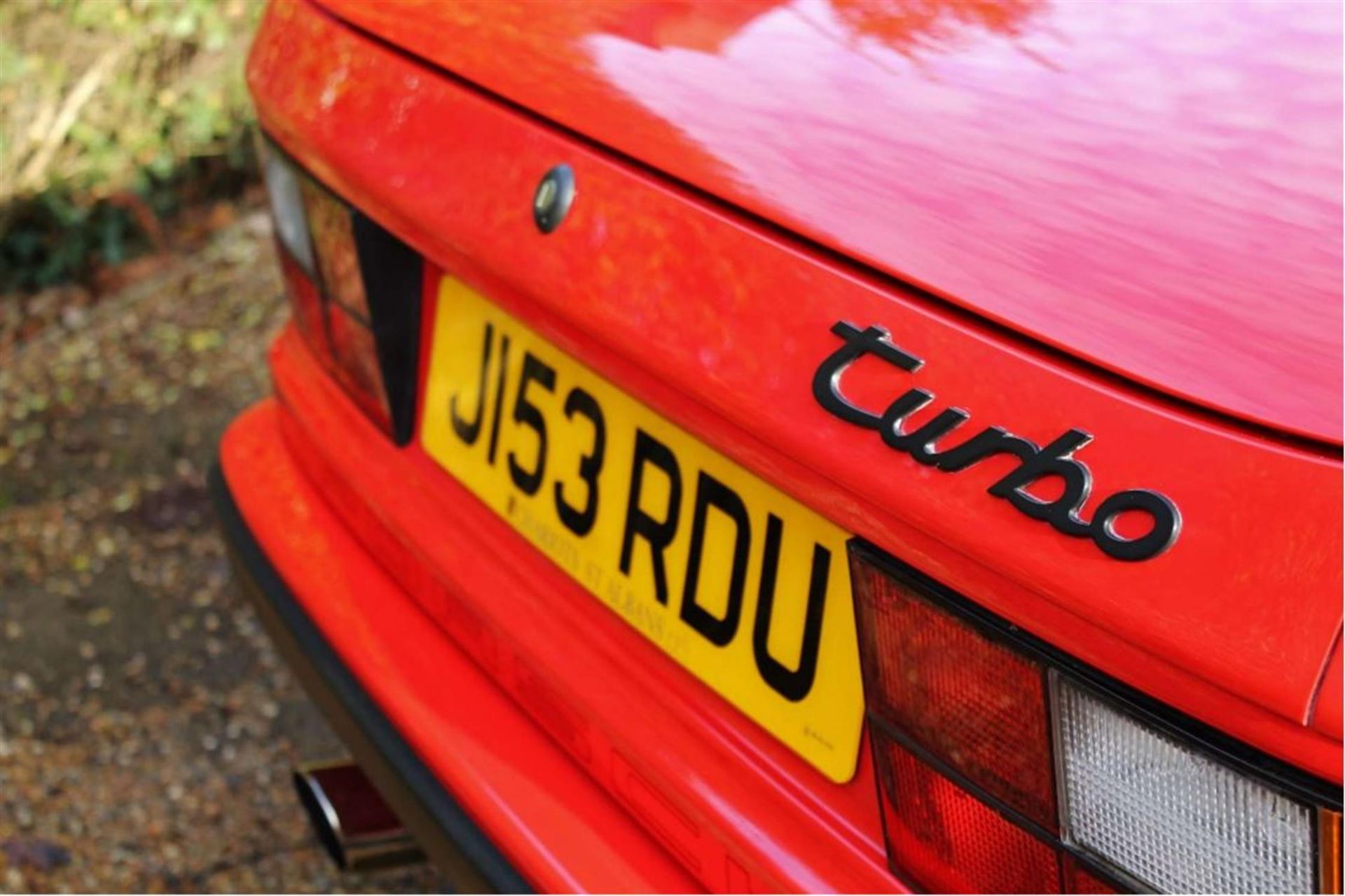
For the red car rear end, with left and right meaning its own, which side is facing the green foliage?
left

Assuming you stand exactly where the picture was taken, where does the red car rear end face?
facing away from the viewer and to the right of the viewer
